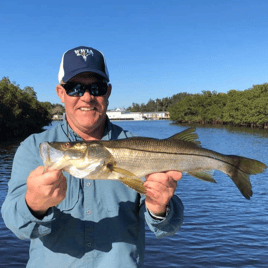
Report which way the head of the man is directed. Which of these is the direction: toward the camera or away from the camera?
toward the camera

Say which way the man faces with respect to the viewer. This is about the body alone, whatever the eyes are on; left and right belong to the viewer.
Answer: facing the viewer
